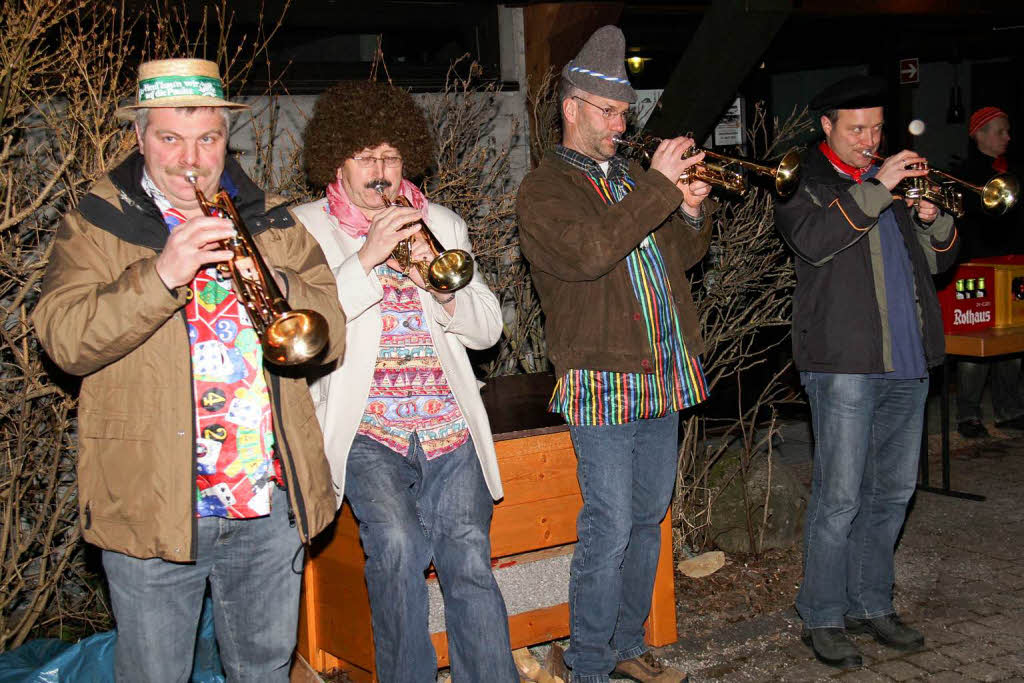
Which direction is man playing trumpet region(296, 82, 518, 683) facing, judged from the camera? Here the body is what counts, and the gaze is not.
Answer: toward the camera

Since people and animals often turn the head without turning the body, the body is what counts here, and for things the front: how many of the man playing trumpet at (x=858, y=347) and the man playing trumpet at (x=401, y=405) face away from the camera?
0

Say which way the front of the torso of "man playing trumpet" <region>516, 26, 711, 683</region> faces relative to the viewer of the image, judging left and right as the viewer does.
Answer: facing the viewer and to the right of the viewer

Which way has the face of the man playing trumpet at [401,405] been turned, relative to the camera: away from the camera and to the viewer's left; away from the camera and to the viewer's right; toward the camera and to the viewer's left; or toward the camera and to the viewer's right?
toward the camera and to the viewer's right

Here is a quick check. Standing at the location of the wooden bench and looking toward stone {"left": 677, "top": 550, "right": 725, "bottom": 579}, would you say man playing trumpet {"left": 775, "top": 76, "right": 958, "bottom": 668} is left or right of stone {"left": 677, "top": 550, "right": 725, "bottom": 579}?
right
